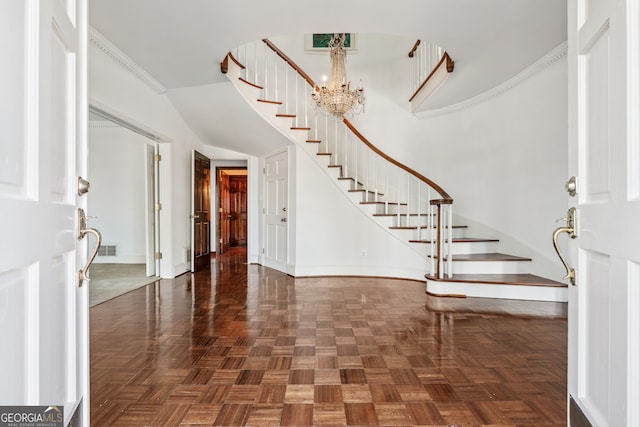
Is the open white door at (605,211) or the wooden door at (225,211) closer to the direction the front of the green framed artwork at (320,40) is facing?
the open white door

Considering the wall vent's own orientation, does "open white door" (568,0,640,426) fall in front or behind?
in front

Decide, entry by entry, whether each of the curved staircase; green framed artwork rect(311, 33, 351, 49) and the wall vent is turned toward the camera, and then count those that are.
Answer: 3

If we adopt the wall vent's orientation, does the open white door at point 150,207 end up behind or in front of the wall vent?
in front

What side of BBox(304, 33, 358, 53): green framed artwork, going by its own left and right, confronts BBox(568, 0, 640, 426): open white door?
front

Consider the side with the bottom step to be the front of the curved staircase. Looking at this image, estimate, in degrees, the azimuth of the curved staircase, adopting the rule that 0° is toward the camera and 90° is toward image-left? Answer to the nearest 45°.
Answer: approximately 0°

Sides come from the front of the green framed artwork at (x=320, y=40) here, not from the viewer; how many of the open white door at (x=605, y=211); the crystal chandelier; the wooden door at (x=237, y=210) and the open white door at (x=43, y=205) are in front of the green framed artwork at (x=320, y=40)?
3

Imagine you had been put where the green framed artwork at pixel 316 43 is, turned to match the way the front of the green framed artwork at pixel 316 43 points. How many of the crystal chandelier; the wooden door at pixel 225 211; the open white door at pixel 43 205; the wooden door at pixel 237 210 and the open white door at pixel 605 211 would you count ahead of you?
3

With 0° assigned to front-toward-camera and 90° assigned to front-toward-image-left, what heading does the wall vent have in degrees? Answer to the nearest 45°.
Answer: approximately 0°
